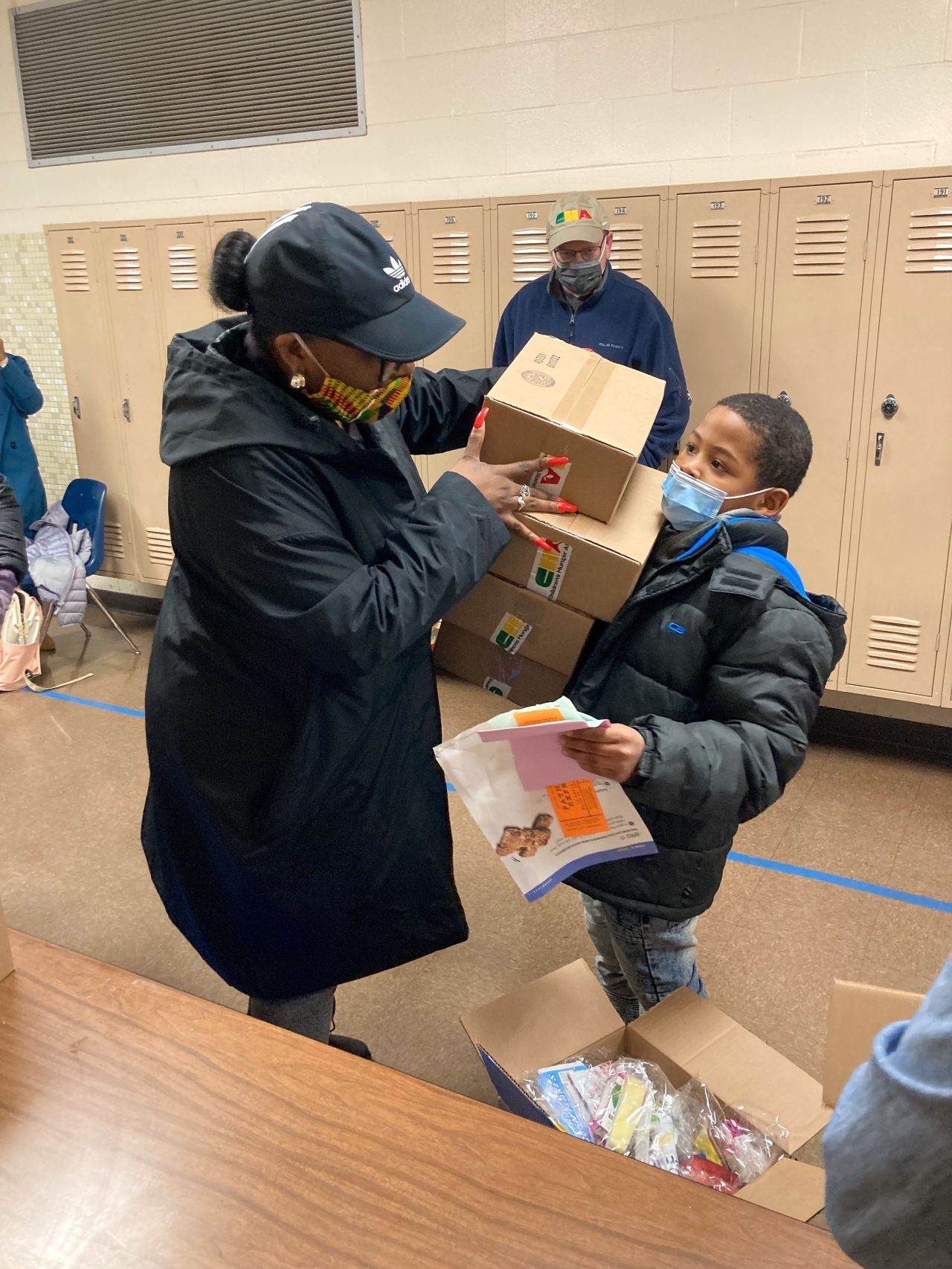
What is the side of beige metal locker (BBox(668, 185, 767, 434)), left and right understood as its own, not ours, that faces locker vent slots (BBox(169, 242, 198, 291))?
right

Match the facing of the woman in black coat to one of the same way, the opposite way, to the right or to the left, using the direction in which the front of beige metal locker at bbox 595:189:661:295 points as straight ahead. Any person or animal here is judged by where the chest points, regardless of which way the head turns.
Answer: to the left

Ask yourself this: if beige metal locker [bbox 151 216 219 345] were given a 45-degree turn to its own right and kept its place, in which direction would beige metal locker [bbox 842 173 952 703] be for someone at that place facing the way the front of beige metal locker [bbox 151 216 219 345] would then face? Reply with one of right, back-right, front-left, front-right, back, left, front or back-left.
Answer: left

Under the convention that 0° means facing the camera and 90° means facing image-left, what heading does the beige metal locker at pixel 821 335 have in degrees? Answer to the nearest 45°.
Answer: approximately 0°

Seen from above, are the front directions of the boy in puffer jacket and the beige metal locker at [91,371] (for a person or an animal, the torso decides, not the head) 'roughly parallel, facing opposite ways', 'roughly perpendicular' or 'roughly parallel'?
roughly perpendicular

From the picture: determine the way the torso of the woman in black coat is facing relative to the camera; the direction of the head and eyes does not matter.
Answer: to the viewer's right

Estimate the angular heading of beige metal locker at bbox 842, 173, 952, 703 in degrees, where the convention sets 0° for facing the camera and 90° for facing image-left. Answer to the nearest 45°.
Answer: approximately 0°

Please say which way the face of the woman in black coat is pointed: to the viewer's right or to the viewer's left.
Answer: to the viewer's right

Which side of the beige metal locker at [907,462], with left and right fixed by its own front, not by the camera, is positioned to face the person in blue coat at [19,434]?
right
